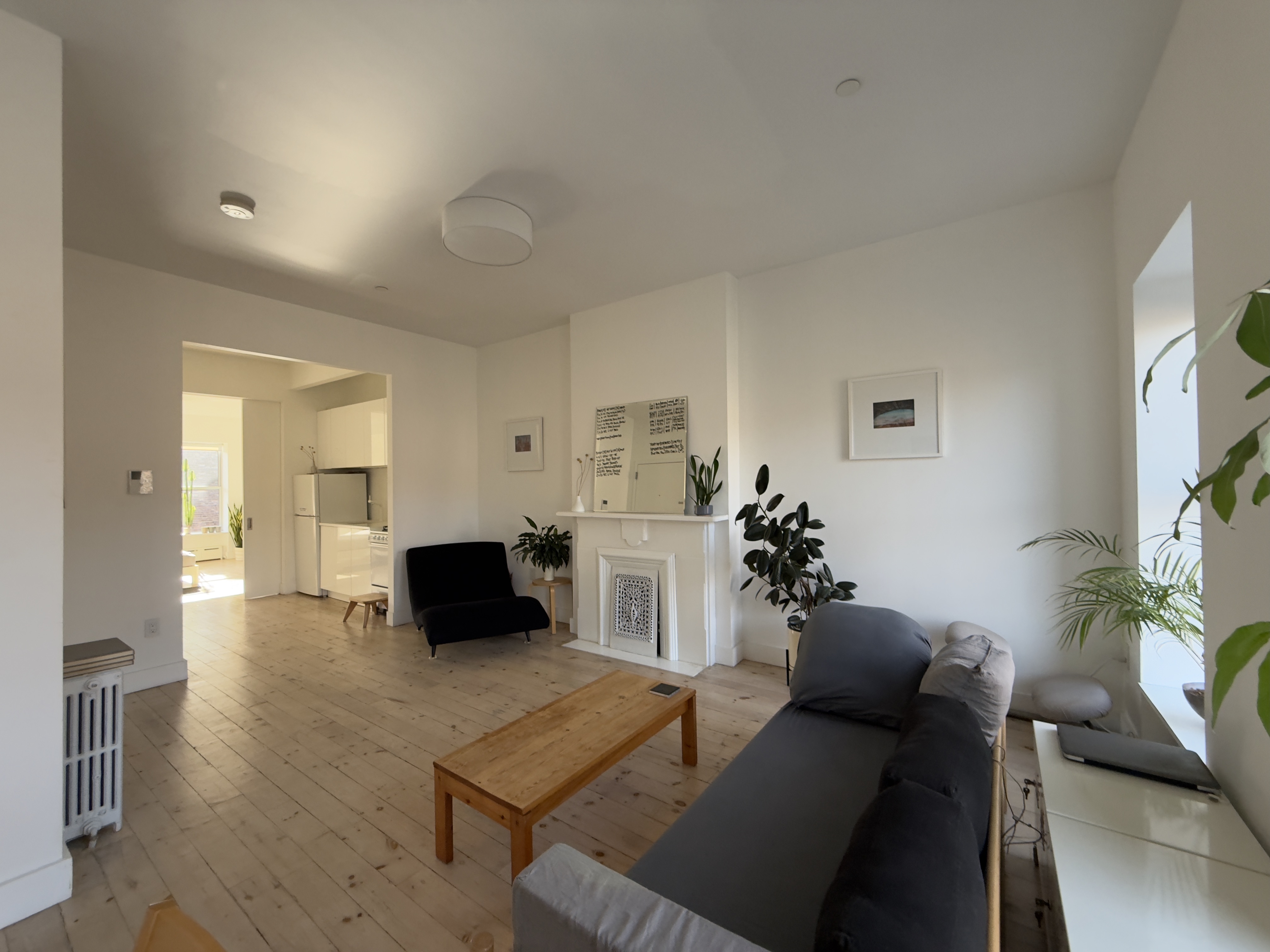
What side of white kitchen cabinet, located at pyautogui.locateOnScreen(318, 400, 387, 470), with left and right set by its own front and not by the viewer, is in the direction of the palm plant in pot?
left

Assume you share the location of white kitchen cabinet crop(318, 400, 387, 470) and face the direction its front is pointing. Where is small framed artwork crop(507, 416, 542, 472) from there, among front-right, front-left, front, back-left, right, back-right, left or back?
left

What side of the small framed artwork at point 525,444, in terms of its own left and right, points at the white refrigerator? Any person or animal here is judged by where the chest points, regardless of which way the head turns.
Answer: right

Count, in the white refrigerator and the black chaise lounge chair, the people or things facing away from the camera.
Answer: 0

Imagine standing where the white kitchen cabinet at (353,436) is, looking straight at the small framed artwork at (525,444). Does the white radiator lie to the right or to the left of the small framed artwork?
right

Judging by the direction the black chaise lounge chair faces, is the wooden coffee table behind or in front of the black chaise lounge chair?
in front

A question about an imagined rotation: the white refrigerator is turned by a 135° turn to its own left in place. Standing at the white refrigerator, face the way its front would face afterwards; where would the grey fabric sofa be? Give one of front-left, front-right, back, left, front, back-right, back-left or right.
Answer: right

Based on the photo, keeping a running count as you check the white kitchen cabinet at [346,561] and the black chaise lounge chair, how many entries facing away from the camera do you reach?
0

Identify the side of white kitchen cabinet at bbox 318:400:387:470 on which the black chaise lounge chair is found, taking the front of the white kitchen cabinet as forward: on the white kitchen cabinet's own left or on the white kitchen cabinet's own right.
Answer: on the white kitchen cabinet's own left

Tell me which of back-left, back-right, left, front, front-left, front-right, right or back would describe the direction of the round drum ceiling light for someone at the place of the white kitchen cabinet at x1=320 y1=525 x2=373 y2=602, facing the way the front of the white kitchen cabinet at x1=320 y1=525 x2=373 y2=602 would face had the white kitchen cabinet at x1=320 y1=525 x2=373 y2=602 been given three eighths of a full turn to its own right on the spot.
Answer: back

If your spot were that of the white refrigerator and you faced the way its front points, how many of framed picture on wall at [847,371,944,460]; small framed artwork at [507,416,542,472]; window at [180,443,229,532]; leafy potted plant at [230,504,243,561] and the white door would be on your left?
2

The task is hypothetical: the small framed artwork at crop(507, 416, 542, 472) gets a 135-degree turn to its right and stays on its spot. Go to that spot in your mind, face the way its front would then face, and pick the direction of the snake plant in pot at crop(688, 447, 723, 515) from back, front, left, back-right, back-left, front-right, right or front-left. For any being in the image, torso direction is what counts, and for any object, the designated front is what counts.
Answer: back-right
